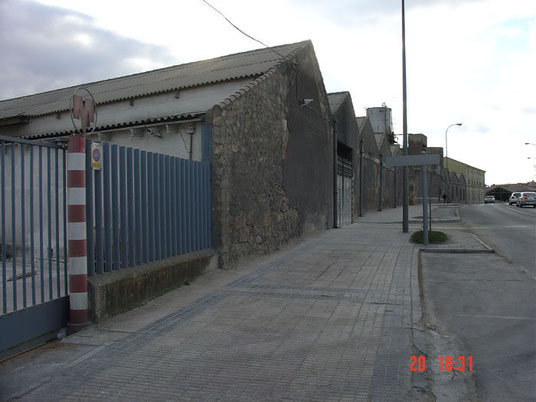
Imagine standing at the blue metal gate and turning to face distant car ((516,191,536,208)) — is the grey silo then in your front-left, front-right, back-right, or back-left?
front-left

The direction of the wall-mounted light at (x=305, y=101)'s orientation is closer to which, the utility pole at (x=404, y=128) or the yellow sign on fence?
the utility pole

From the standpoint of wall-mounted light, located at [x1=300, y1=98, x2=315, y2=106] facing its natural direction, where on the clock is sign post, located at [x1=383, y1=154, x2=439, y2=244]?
The sign post is roughly at 12 o'clock from the wall-mounted light.

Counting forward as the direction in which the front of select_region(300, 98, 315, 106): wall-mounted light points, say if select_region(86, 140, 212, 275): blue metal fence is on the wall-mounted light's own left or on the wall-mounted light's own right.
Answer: on the wall-mounted light's own right

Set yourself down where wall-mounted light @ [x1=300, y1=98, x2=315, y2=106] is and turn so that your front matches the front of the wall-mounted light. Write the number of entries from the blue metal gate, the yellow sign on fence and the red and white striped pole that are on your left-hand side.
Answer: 0

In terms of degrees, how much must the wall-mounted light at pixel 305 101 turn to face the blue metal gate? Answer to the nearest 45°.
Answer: approximately 90° to its right

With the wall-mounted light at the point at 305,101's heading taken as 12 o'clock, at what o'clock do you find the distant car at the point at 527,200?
The distant car is roughly at 10 o'clock from the wall-mounted light.

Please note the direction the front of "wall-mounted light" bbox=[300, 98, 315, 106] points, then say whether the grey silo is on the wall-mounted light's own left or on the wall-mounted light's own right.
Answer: on the wall-mounted light's own left

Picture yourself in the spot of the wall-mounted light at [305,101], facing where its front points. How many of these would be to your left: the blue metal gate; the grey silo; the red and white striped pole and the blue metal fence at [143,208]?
1

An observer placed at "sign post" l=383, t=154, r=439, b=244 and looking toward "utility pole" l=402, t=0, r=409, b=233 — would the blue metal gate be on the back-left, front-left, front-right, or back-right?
back-left
